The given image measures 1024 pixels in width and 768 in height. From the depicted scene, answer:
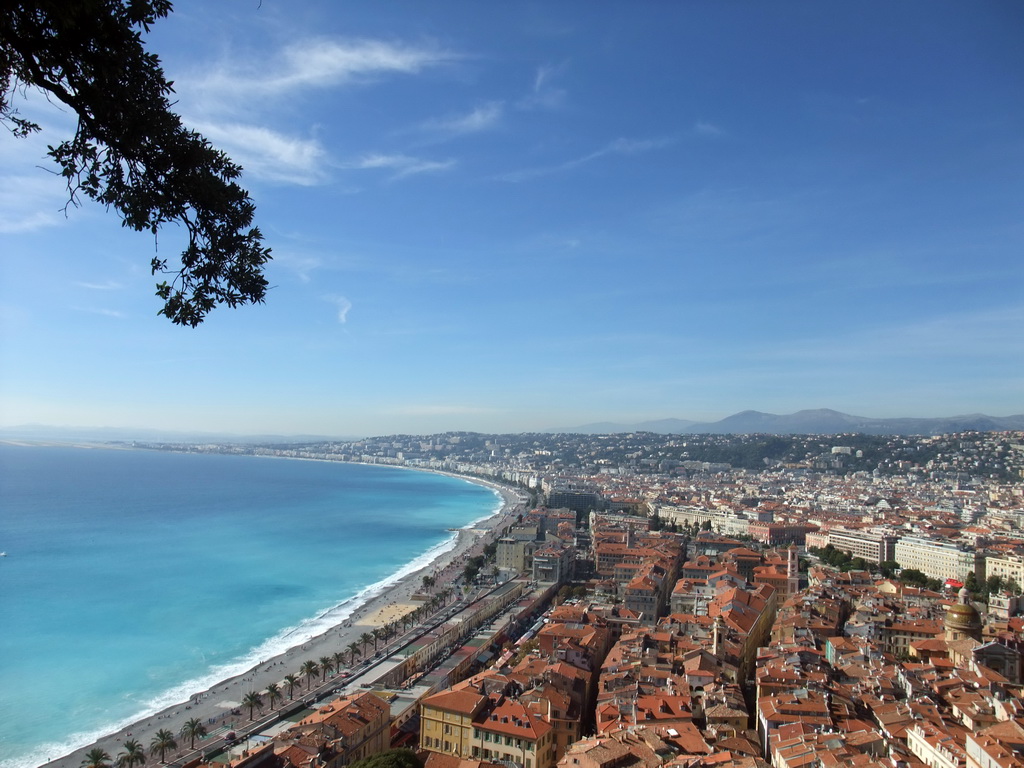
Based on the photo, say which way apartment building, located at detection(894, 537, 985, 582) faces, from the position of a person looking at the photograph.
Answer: facing the viewer and to the left of the viewer

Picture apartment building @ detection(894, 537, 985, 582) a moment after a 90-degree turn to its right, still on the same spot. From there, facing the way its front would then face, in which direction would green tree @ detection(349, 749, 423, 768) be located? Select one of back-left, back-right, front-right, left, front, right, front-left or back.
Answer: back-left

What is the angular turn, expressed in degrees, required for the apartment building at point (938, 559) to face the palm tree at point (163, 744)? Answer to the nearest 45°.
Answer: approximately 45° to its left

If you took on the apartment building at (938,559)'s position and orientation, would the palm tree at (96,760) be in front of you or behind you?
in front

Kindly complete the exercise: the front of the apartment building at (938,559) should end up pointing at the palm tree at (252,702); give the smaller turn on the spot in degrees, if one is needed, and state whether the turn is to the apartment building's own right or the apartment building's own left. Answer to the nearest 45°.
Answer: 0° — it already faces it

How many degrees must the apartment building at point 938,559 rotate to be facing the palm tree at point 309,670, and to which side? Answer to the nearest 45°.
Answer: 0° — it already faces it

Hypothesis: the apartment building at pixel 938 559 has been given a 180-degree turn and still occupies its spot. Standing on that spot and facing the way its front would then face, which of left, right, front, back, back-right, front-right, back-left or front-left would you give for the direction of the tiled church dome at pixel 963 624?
back-right

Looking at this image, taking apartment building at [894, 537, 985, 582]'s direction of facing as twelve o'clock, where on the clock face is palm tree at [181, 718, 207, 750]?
The palm tree is roughly at 11 o'clock from the apartment building.

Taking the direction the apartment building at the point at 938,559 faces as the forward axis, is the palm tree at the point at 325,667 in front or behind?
in front

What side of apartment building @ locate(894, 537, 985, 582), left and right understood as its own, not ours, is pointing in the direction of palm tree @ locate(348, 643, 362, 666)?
front
